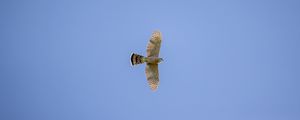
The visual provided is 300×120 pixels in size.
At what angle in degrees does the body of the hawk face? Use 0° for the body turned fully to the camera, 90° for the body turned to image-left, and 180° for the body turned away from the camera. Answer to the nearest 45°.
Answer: approximately 270°
